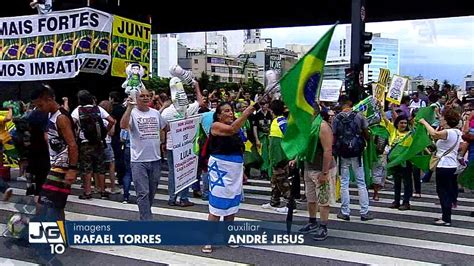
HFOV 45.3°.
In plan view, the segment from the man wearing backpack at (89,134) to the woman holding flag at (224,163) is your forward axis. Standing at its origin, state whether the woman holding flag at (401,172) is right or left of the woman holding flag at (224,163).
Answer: left

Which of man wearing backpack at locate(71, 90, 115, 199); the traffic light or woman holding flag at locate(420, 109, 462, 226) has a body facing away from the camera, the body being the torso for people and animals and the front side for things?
the man wearing backpack

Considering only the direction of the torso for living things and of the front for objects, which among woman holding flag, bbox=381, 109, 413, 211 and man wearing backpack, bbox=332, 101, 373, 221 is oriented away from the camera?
the man wearing backpack

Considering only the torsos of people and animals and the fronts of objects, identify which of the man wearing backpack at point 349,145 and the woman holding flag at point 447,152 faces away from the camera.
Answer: the man wearing backpack

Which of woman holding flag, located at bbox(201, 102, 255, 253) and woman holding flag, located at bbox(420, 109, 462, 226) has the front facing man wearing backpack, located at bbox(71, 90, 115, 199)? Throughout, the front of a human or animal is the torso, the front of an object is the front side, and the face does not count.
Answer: woman holding flag, located at bbox(420, 109, 462, 226)

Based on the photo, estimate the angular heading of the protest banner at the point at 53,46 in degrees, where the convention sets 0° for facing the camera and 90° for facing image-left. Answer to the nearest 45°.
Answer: approximately 0°

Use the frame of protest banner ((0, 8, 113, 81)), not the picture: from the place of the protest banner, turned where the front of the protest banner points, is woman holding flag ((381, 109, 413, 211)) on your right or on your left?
on your left

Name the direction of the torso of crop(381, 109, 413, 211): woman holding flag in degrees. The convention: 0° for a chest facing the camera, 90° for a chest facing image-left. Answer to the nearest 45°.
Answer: approximately 0°

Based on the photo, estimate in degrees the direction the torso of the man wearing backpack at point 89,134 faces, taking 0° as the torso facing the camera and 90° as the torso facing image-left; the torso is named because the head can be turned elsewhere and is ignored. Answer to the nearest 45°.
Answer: approximately 180°

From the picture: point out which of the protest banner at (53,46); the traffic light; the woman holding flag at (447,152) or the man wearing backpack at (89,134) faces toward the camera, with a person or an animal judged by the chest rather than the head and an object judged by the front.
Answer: the protest banner

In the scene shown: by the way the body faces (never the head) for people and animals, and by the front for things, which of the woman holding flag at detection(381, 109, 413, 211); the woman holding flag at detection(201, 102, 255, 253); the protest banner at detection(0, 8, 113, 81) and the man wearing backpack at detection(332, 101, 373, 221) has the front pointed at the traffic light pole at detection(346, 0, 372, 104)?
the man wearing backpack

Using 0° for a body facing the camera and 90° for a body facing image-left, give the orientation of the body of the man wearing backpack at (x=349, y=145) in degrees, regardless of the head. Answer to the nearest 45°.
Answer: approximately 180°
